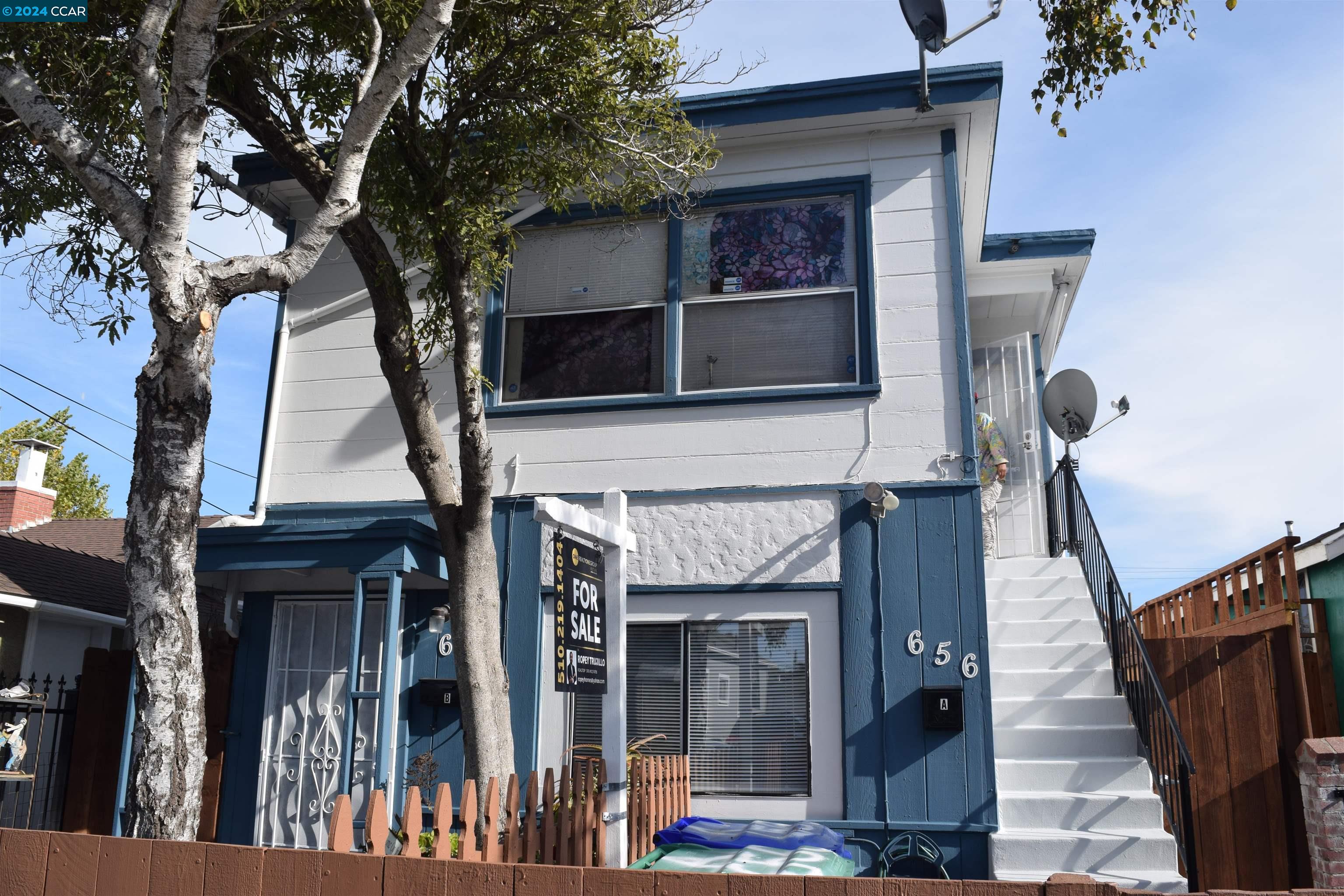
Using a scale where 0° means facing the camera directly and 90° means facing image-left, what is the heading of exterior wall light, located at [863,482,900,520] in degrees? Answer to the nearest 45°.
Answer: approximately 0°

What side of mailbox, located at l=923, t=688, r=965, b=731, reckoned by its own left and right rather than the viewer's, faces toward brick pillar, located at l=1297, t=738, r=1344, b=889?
left

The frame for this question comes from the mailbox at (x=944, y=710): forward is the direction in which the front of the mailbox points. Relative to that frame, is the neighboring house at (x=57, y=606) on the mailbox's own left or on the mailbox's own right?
on the mailbox's own right

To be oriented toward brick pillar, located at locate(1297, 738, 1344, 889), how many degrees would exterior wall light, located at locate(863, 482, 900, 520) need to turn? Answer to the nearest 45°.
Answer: approximately 90° to its left

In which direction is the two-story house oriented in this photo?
toward the camera

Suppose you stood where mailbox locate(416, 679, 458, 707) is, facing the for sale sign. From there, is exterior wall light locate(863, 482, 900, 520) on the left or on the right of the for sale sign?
left

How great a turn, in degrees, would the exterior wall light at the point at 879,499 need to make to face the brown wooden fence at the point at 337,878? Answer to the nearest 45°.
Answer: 0° — it already faces it

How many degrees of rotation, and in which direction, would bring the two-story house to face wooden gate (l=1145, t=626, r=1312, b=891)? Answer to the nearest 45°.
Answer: approximately 90° to its left

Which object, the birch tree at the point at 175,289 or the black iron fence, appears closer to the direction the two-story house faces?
the birch tree

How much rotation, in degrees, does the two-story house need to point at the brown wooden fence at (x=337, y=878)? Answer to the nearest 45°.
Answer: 0° — it already faces it

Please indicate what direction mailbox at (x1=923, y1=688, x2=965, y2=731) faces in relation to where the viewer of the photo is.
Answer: facing the viewer
